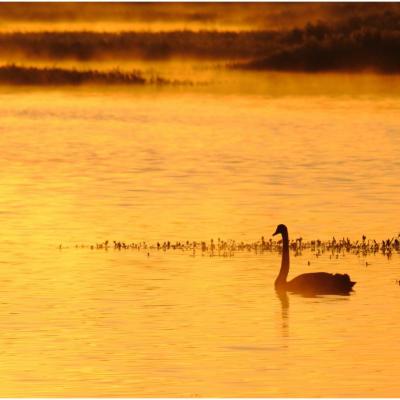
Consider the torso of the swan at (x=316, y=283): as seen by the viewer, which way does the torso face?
to the viewer's left
